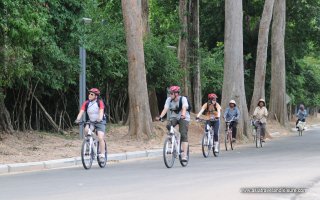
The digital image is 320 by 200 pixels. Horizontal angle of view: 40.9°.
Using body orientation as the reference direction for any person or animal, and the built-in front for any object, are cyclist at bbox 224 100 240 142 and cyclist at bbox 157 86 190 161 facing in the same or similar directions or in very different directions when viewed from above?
same or similar directions

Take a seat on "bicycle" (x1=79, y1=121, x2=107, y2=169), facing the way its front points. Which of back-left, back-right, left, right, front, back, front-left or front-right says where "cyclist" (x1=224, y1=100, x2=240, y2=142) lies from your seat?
back

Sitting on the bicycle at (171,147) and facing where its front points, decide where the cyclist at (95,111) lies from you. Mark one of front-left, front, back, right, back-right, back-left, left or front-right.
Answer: front-right

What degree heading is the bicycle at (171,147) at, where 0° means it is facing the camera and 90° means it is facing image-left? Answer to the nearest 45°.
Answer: approximately 45°

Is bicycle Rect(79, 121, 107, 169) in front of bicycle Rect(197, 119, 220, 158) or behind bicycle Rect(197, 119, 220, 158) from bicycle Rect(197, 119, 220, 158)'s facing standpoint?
in front

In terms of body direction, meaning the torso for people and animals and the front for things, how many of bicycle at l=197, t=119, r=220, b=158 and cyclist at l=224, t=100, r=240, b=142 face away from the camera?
0

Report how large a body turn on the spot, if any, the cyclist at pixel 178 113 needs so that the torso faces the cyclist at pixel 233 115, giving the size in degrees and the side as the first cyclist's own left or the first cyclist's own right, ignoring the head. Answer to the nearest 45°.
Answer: approximately 135° to the first cyclist's own right

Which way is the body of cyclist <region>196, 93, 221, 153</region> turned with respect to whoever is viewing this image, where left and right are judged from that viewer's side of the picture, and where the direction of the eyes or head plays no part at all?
facing the viewer and to the left of the viewer

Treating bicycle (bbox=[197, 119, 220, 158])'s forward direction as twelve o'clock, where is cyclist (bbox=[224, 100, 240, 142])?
The cyclist is roughly at 5 o'clock from the bicycle.

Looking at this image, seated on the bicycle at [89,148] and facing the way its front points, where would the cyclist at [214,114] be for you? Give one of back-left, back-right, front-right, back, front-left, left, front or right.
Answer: back

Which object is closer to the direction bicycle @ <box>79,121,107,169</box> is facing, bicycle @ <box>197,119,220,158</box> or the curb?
the curb

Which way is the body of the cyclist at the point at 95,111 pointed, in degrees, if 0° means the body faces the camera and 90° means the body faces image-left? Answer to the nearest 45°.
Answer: approximately 45°

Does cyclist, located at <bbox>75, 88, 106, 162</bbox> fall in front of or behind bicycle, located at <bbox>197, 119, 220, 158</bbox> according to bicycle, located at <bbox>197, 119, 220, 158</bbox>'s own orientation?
in front

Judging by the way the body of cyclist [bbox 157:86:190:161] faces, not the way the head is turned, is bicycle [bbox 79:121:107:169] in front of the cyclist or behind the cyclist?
in front
